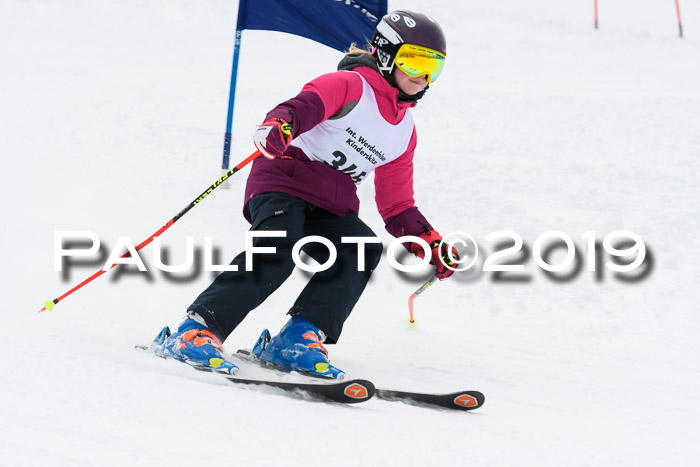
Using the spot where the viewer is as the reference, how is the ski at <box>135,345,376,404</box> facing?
facing the viewer and to the right of the viewer

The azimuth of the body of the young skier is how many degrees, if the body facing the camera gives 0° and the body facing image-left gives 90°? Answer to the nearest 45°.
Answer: approximately 315°

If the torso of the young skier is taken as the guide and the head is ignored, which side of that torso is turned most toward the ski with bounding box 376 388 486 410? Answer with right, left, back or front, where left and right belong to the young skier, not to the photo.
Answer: front

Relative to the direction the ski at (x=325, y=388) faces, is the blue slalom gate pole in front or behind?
behind

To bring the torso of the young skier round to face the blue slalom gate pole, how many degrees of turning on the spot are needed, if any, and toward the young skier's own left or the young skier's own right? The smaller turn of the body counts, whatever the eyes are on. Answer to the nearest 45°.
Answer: approximately 135° to the young skier's own left

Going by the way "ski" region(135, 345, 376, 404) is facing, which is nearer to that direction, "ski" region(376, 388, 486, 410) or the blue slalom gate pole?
the ski

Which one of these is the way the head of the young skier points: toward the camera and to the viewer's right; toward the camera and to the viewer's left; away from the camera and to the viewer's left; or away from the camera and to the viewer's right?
toward the camera and to the viewer's right
